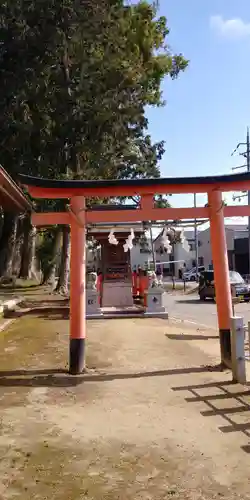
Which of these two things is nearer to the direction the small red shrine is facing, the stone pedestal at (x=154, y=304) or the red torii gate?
the red torii gate

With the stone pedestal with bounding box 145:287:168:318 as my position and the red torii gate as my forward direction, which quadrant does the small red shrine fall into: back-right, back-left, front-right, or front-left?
back-right

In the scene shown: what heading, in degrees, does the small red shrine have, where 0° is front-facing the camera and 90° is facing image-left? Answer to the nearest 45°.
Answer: approximately 0°

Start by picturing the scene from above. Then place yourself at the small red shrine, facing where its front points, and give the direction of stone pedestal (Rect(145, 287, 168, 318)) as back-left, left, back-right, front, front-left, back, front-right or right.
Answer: front-left

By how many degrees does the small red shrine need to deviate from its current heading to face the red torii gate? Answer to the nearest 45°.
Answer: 0° — it already faces it

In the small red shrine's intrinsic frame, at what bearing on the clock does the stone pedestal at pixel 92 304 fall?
The stone pedestal is roughly at 1 o'clock from the small red shrine.
